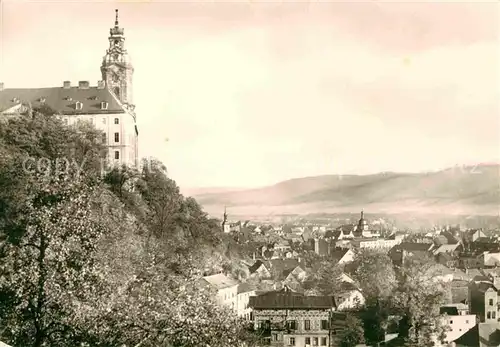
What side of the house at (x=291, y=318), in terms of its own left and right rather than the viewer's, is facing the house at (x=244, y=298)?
right

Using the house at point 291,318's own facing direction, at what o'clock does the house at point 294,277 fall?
the house at point 294,277 is roughly at 6 o'clock from the house at point 291,318.

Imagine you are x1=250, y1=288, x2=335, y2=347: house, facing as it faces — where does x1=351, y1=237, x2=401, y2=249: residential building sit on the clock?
The residential building is roughly at 7 o'clock from the house.

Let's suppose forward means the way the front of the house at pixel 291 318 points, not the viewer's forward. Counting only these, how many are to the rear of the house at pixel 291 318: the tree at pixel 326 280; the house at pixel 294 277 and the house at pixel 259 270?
3

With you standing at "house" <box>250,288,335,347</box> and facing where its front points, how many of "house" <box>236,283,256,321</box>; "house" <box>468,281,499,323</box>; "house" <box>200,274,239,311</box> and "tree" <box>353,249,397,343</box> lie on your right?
2

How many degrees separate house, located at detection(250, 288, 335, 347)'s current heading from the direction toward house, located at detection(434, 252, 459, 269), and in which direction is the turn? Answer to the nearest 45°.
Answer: approximately 135° to its left

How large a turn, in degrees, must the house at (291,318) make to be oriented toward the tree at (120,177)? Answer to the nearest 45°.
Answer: approximately 135° to its right

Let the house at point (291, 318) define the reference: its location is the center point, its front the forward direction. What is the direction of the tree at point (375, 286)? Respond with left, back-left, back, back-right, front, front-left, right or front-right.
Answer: back-left

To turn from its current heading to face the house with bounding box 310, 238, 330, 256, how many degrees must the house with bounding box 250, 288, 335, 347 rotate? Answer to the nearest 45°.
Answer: approximately 180°

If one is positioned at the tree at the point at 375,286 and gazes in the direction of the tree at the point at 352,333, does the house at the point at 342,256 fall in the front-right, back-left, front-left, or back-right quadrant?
back-right

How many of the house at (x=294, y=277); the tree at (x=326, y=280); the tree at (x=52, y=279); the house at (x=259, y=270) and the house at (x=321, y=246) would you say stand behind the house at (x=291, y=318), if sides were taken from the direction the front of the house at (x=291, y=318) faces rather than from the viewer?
4

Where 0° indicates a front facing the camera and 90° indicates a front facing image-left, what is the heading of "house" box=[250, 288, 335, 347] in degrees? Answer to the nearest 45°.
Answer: approximately 0°

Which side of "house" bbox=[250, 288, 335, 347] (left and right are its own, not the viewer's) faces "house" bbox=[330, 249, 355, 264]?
back

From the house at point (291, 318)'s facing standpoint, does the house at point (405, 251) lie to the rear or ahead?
to the rear

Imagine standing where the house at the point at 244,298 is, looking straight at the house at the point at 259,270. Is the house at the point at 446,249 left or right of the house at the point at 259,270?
right
